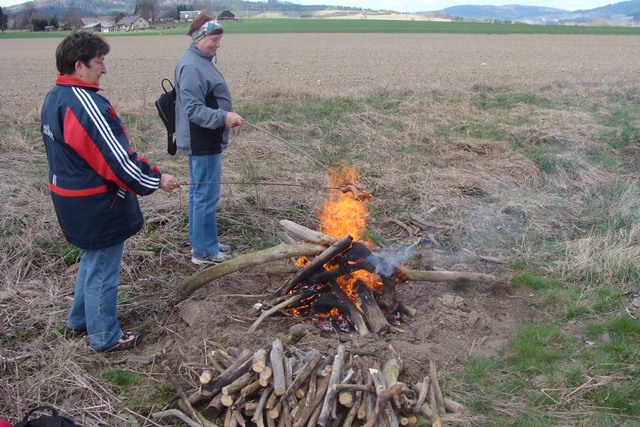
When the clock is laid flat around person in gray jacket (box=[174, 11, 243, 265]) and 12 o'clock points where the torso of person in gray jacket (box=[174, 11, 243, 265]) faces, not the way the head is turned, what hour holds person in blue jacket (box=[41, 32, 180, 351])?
person in blue jacket (box=[41, 32, 180, 351]) is roughly at 4 o'clock from person in gray jacket (box=[174, 11, 243, 265]).

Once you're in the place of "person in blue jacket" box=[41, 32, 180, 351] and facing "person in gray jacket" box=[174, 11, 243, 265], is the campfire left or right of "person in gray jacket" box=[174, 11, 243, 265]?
right

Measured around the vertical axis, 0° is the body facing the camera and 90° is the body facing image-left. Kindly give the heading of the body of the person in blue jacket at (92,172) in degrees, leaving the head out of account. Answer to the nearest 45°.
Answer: approximately 270°

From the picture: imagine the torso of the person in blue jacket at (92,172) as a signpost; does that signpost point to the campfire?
yes

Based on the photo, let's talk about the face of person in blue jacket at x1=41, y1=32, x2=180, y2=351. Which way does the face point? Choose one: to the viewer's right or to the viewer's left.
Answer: to the viewer's right

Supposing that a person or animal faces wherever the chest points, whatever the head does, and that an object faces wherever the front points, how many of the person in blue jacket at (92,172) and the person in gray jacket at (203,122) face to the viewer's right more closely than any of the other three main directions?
2

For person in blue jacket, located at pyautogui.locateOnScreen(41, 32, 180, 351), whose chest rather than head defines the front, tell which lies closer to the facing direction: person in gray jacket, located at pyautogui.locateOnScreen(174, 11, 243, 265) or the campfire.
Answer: the campfire

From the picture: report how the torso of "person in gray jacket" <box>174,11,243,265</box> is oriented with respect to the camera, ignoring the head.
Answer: to the viewer's right
